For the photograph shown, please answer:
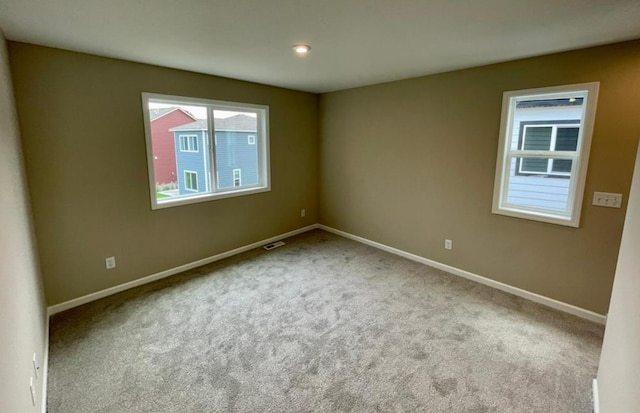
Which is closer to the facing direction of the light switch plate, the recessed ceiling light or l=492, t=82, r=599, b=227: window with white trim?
the recessed ceiling light

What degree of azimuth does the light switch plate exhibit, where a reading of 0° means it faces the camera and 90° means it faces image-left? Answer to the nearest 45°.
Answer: approximately 0°

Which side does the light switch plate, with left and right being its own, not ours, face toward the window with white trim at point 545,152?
right

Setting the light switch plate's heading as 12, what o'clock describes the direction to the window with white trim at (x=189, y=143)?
The window with white trim is roughly at 2 o'clock from the light switch plate.

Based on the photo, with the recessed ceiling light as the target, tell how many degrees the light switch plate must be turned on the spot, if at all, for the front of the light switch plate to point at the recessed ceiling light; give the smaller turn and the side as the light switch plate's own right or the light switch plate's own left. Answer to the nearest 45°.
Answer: approximately 45° to the light switch plate's own right
